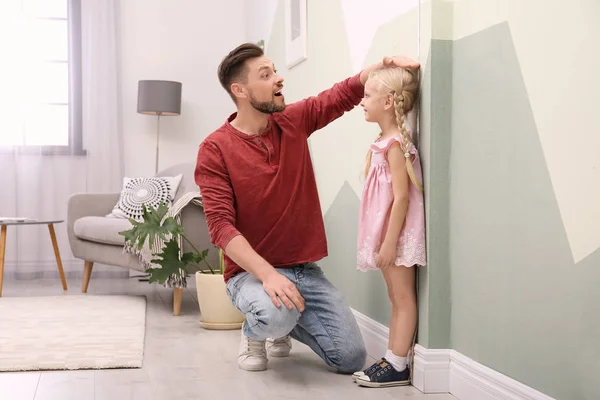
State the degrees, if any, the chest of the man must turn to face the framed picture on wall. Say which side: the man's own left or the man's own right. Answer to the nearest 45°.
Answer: approximately 135° to the man's own left

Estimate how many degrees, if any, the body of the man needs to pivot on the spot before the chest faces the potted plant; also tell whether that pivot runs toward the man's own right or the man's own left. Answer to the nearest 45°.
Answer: approximately 180°

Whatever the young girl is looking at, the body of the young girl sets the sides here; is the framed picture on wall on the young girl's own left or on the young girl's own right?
on the young girl's own right

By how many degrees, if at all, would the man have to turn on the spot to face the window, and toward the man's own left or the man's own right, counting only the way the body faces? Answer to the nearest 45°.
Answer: approximately 180°

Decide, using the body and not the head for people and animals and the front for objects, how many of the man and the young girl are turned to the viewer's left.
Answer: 1

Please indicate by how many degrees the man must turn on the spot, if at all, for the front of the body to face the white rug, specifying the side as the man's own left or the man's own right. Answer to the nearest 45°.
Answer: approximately 180°

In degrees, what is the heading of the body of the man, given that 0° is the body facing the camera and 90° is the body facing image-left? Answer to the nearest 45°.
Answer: approximately 315°

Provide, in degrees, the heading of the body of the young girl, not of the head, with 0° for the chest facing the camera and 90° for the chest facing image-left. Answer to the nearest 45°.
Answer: approximately 90°

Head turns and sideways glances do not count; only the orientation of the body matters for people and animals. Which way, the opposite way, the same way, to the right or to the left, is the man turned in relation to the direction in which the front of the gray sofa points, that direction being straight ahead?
to the left

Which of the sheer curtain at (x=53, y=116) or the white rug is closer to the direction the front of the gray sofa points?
the white rug
